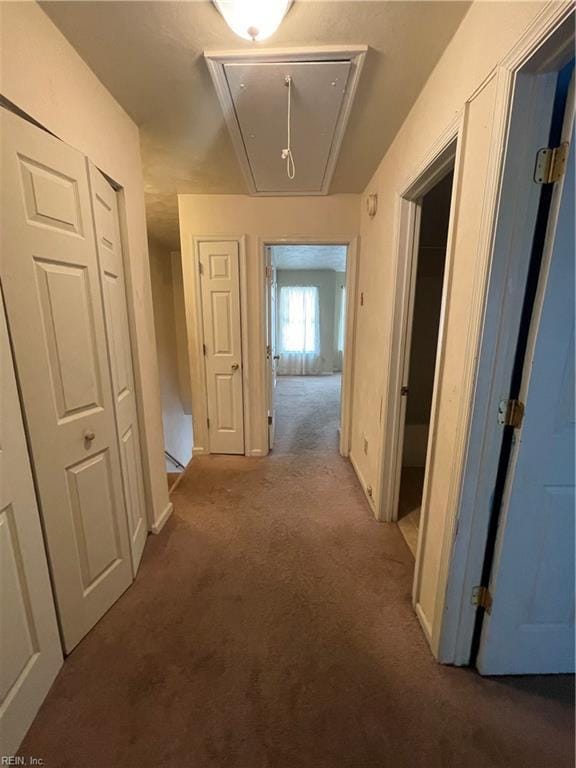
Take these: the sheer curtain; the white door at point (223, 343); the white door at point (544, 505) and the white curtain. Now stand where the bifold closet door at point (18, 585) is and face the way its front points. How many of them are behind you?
0

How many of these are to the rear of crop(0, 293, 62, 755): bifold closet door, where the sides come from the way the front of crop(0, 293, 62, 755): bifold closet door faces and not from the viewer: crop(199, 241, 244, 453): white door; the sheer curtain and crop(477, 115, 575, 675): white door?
0

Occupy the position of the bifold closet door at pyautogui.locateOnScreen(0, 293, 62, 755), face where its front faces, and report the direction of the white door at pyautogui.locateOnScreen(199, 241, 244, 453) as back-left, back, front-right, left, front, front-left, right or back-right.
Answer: front-left

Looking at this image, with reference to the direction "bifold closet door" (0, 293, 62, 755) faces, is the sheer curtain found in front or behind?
in front

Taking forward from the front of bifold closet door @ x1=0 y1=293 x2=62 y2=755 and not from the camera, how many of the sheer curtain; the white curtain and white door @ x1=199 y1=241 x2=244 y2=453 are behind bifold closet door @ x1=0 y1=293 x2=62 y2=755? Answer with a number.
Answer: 0

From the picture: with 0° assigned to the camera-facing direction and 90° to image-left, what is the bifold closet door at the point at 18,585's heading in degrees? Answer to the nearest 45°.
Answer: approximately 270°
